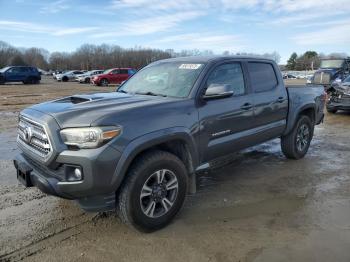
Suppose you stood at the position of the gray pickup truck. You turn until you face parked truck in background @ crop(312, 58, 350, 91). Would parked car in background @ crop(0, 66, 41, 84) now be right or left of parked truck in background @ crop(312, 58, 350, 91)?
left

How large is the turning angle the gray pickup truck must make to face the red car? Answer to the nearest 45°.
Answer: approximately 135° to its right

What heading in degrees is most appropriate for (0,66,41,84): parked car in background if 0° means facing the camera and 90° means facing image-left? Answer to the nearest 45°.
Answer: approximately 90°

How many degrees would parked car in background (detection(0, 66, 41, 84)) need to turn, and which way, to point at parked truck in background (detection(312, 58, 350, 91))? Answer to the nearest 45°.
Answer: approximately 135° to its left

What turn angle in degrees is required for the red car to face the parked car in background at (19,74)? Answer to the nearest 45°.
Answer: approximately 45° to its right

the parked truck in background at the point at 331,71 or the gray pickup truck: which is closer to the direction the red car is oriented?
the gray pickup truck

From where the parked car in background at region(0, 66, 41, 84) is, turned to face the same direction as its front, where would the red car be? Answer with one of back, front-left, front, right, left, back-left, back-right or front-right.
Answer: back-left

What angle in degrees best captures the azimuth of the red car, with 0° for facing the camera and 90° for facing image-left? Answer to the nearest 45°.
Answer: approximately 45°

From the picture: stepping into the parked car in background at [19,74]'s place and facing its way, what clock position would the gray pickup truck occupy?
The gray pickup truck is roughly at 9 o'clock from the parked car in background.
